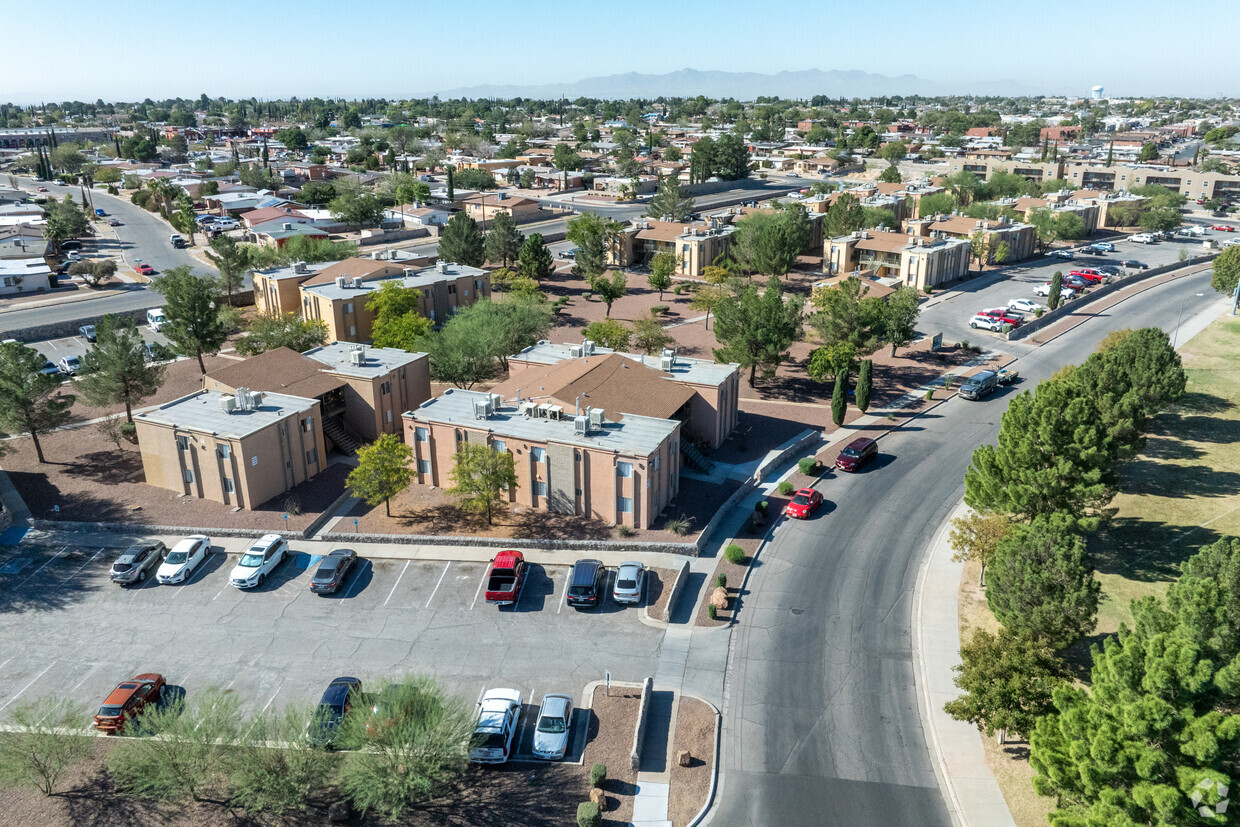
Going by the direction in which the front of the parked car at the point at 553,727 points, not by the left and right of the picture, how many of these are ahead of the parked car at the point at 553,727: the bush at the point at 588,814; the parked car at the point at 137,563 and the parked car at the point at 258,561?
1

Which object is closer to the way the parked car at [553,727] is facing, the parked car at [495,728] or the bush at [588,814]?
the bush

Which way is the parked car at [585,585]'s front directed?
away from the camera

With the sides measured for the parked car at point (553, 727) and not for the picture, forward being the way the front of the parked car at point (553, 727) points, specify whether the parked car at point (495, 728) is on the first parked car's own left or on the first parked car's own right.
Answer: on the first parked car's own right

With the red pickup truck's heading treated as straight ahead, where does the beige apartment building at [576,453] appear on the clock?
The beige apartment building is roughly at 1 o'clock from the red pickup truck.

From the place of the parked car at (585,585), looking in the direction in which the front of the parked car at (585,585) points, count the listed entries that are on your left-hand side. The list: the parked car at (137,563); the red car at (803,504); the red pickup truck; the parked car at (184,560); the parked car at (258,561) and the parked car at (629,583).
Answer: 4

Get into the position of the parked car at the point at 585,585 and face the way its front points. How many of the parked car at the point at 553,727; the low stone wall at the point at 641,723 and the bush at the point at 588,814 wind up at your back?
3

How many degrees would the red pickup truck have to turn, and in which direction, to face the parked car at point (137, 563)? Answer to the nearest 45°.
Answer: approximately 90° to its left

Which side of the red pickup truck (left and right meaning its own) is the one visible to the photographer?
back

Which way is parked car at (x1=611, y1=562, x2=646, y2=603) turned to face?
away from the camera

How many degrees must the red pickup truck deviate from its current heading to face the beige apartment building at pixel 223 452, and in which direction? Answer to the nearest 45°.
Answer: approximately 45° to its left

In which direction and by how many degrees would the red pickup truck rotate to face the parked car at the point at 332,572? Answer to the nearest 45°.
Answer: approximately 90° to its left

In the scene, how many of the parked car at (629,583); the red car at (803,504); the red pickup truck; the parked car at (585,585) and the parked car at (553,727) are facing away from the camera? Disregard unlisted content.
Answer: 3
